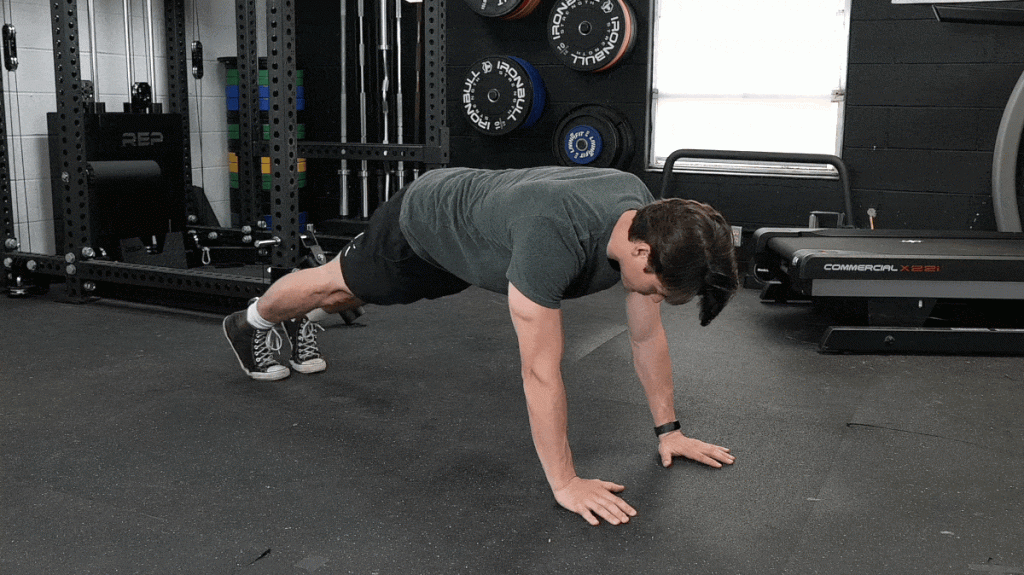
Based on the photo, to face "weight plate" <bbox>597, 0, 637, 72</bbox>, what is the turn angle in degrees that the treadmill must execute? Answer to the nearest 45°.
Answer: approximately 135° to its left

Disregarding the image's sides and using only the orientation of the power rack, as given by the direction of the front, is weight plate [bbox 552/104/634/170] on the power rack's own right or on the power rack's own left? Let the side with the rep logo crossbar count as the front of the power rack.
on the power rack's own left

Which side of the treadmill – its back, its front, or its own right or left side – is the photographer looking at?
right

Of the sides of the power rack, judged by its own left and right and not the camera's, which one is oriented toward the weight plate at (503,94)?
left

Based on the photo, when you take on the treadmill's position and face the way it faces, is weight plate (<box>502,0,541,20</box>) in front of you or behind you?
behind

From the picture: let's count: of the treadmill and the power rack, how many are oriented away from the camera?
0

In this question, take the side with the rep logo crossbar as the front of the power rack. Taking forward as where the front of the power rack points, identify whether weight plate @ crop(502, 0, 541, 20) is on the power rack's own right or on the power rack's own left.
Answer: on the power rack's own left
